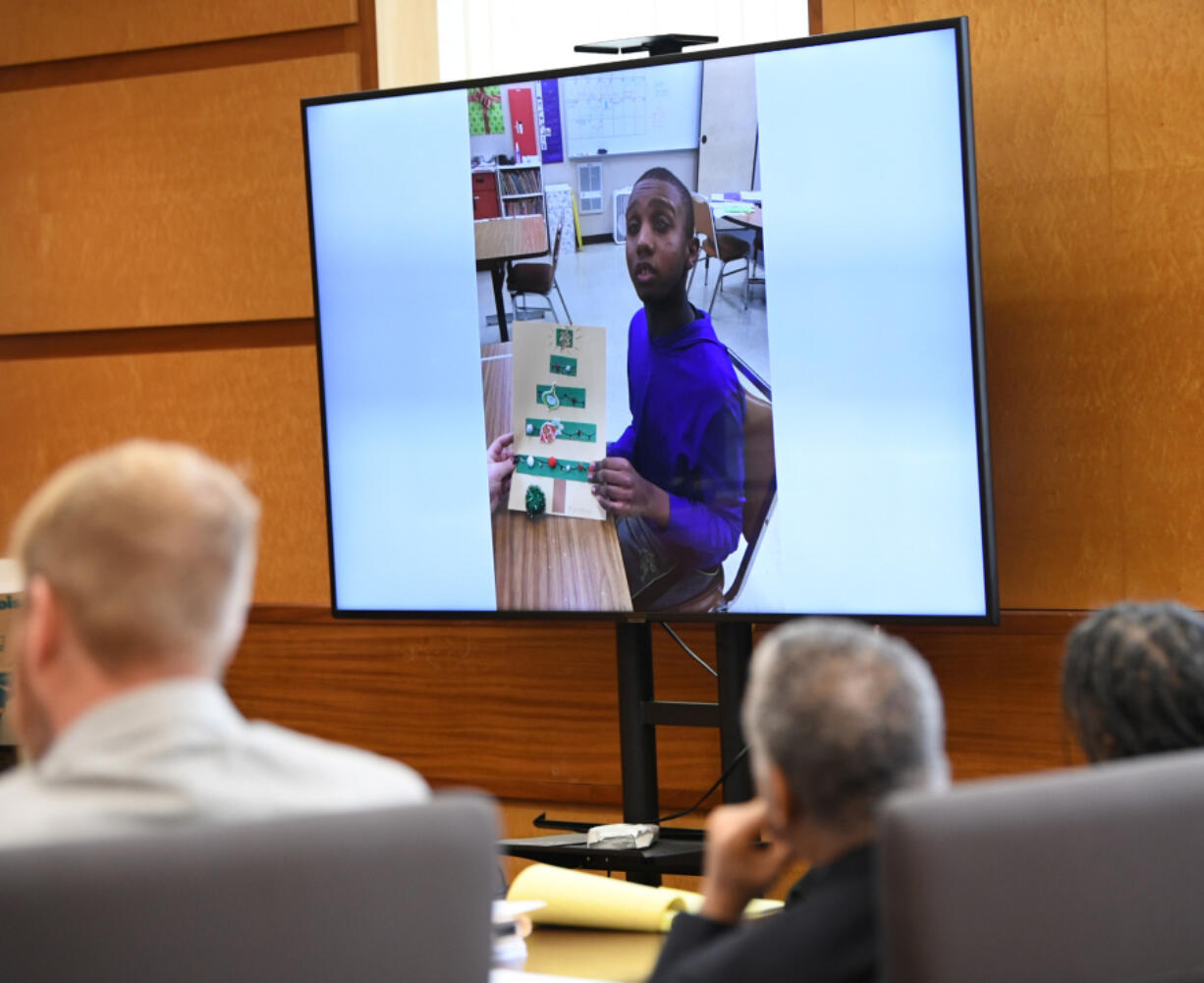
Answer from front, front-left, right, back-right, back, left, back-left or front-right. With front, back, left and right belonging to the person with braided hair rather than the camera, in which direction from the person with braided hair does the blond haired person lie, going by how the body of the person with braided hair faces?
left

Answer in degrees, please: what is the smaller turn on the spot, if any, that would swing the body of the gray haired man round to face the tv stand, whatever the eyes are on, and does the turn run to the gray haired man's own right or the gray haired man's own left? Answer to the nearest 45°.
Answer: approximately 45° to the gray haired man's own right

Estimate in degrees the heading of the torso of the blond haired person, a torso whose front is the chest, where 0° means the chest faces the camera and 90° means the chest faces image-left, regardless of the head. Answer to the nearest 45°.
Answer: approximately 135°

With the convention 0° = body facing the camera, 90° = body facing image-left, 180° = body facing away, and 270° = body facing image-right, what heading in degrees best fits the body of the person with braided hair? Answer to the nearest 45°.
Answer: approximately 135°

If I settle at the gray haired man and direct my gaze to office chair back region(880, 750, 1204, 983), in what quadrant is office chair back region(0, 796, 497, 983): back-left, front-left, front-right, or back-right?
back-right

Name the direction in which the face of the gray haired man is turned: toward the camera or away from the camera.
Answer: away from the camera

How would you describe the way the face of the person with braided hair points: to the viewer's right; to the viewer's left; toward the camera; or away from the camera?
away from the camera

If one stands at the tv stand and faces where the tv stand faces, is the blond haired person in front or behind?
in front

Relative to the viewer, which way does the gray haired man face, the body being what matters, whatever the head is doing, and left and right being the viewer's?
facing away from the viewer and to the left of the viewer
